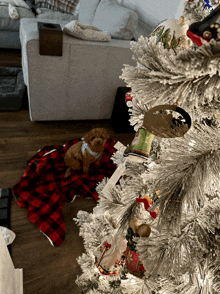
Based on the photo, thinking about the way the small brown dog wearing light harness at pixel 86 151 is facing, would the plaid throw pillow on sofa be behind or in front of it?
behind

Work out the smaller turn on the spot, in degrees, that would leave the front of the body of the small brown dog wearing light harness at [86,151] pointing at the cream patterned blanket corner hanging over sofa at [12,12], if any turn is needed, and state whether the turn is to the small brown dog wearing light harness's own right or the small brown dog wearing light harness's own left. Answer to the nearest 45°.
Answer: approximately 180°

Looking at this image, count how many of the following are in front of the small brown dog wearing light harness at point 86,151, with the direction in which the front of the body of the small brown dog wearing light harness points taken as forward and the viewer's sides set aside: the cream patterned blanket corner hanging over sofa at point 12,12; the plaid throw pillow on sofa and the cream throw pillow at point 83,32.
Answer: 0

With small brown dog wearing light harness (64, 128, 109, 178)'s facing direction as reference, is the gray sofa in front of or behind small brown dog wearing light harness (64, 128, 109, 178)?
behind

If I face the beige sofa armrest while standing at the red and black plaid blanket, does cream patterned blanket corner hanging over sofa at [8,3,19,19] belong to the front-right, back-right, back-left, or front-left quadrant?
front-left

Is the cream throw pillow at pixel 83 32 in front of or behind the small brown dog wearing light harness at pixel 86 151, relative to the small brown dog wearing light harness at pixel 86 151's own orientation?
behind
